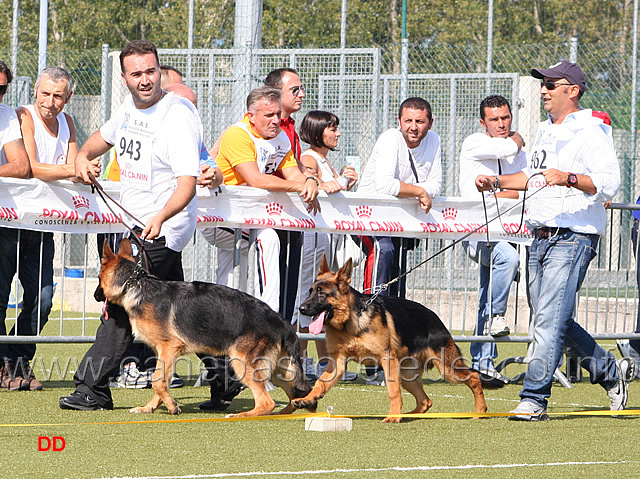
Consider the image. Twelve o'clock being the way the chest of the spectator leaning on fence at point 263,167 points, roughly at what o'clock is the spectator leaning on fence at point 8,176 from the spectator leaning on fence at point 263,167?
the spectator leaning on fence at point 8,176 is roughly at 4 o'clock from the spectator leaning on fence at point 263,167.

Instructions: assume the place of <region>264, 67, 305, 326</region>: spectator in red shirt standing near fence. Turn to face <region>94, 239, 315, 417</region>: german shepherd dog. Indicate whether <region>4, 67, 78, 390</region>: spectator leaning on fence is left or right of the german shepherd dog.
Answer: right

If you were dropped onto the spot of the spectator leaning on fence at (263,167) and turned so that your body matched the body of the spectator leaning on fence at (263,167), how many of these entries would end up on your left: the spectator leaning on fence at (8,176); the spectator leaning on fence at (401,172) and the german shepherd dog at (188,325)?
1

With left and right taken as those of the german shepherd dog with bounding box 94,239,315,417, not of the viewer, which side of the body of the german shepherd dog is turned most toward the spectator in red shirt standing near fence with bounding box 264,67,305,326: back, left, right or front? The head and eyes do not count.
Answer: right

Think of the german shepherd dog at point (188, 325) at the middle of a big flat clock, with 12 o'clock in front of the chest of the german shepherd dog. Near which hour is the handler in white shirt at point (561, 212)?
The handler in white shirt is roughly at 6 o'clock from the german shepherd dog.

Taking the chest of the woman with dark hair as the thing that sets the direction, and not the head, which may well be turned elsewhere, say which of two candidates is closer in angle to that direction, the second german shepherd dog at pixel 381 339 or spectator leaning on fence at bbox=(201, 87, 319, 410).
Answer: the second german shepherd dog

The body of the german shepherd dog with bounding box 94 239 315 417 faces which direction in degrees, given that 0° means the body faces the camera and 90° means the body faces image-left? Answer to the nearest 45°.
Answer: approximately 90°

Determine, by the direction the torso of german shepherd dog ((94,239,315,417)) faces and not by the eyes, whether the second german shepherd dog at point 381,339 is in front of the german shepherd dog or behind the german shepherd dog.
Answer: behind
